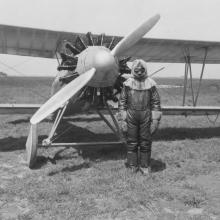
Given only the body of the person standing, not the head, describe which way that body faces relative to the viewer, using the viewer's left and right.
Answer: facing the viewer

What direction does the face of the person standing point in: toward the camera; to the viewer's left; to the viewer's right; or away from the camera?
toward the camera
